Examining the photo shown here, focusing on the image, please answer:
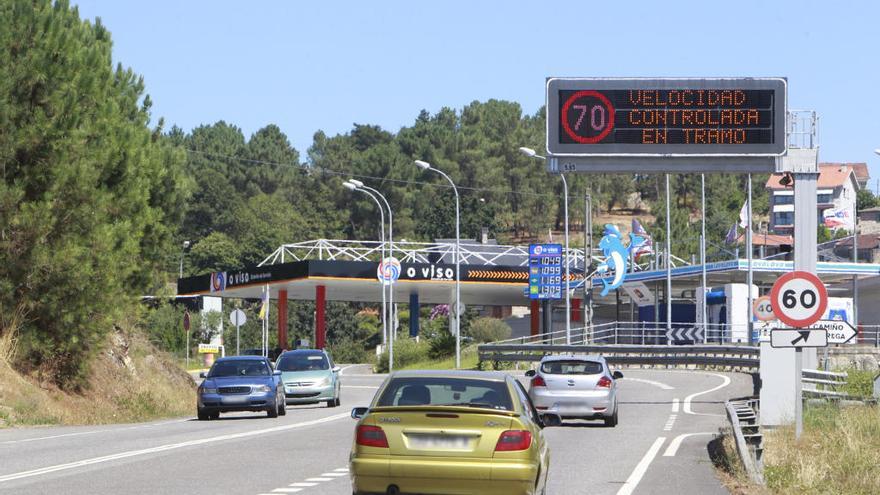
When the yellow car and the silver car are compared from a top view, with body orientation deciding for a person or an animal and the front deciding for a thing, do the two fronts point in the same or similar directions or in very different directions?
same or similar directions

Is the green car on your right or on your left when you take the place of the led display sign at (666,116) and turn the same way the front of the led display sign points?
on your right

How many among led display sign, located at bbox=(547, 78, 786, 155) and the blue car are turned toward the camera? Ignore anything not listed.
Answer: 2

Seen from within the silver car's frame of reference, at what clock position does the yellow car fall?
The yellow car is roughly at 6 o'clock from the silver car.

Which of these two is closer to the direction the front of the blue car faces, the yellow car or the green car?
the yellow car

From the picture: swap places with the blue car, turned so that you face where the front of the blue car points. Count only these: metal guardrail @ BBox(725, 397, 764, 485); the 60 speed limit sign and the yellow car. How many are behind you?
0

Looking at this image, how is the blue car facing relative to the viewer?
toward the camera

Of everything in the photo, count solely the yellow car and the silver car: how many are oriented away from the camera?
2

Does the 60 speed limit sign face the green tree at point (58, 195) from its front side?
no

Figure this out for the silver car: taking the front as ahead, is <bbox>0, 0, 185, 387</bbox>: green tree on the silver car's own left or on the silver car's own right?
on the silver car's own left

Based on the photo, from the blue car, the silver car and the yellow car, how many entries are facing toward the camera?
1

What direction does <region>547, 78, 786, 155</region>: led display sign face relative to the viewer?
toward the camera

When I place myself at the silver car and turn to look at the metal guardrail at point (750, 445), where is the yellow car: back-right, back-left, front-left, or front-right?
front-right

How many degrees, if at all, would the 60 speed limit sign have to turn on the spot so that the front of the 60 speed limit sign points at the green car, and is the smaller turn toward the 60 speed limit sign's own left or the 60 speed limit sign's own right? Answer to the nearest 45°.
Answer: approximately 135° to the 60 speed limit sign's own right

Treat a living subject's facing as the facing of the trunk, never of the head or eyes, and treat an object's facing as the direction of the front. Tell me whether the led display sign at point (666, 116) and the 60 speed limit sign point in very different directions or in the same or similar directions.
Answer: same or similar directions

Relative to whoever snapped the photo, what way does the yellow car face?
facing away from the viewer

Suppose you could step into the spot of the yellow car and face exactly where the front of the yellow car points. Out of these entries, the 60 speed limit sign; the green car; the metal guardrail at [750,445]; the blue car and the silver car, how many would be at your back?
0

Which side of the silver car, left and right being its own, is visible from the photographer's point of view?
back
